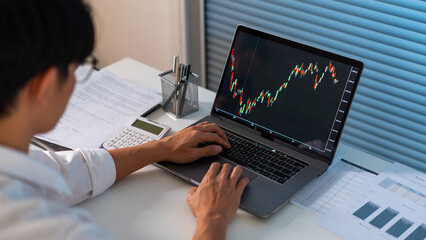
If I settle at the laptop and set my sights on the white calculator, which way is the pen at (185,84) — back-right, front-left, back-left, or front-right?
front-right

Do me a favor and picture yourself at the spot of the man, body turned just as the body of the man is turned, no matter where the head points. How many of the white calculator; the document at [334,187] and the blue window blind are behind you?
0

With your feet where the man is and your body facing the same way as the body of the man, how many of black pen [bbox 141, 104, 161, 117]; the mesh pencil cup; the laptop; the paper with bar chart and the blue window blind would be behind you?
0

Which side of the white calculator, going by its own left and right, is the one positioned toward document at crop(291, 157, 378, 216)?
left

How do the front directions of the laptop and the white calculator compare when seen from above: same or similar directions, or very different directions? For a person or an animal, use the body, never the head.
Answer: same or similar directions

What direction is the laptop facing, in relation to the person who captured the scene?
facing the viewer and to the left of the viewer

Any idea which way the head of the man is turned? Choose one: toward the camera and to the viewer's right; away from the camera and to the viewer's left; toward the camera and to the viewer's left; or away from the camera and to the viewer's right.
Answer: away from the camera and to the viewer's right

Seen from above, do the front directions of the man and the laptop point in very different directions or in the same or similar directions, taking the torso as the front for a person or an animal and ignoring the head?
very different directions

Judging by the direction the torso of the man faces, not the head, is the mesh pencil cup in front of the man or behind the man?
in front

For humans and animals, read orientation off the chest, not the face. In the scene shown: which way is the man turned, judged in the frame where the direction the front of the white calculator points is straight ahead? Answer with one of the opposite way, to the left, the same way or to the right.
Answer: the opposite way

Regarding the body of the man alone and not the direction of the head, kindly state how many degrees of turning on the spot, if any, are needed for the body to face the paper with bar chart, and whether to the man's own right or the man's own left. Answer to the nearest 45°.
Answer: approximately 45° to the man's own right

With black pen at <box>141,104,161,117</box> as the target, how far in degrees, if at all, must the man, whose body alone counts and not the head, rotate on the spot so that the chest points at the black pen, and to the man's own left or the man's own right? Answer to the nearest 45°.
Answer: approximately 45° to the man's own left

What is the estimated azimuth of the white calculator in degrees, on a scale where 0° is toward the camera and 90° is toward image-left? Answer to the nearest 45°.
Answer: approximately 45°

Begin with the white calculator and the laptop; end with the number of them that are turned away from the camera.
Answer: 0

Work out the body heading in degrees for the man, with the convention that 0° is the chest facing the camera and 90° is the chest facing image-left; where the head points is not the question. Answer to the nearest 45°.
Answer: approximately 225°

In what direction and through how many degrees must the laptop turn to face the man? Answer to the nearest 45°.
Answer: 0° — it already faces them

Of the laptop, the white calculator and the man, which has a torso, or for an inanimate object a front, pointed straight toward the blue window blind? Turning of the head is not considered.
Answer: the man

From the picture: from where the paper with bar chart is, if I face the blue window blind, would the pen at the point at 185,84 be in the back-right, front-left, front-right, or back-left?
front-left

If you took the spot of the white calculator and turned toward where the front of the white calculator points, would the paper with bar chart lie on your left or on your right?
on your left

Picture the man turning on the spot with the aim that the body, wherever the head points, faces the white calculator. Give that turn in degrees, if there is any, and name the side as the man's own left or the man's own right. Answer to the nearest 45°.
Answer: approximately 45° to the man's own left
